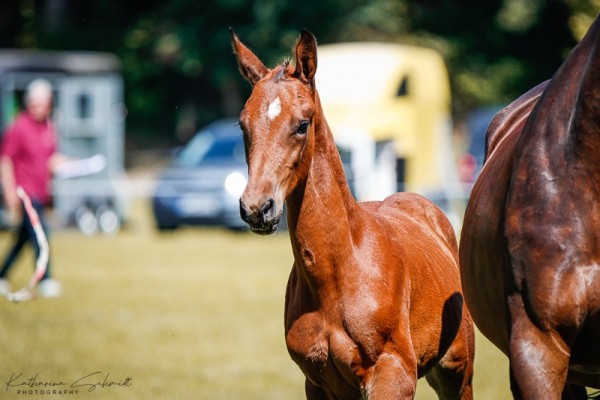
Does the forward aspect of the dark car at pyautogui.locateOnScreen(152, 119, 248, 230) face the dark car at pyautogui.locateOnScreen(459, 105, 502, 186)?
no

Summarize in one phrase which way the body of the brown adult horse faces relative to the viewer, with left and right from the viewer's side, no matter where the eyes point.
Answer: facing the viewer and to the right of the viewer

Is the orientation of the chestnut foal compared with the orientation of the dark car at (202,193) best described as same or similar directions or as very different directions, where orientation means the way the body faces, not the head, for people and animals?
same or similar directions

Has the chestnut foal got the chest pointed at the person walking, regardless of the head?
no

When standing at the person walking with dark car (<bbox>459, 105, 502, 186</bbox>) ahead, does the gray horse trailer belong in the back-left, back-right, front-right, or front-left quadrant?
front-left

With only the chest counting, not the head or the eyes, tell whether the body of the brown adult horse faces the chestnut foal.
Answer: no

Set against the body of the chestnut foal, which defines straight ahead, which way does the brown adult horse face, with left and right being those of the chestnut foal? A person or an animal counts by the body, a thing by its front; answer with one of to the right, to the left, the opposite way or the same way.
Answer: to the left

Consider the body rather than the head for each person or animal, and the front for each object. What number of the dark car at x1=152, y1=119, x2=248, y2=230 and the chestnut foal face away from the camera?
0

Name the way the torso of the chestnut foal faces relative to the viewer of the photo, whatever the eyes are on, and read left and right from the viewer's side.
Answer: facing the viewer and to the left of the viewer

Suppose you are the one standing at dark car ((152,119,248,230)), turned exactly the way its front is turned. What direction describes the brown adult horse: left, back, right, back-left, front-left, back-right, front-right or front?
front-left

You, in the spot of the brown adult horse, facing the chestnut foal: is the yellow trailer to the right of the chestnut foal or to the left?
right

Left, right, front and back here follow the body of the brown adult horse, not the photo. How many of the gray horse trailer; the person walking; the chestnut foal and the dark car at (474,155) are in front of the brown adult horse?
0

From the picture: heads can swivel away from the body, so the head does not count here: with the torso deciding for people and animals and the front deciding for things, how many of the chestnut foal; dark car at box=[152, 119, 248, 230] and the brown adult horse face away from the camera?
0

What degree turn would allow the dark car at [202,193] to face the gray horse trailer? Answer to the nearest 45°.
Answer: approximately 90° to its right

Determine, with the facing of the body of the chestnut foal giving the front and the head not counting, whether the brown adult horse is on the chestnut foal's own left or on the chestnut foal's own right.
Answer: on the chestnut foal's own left
